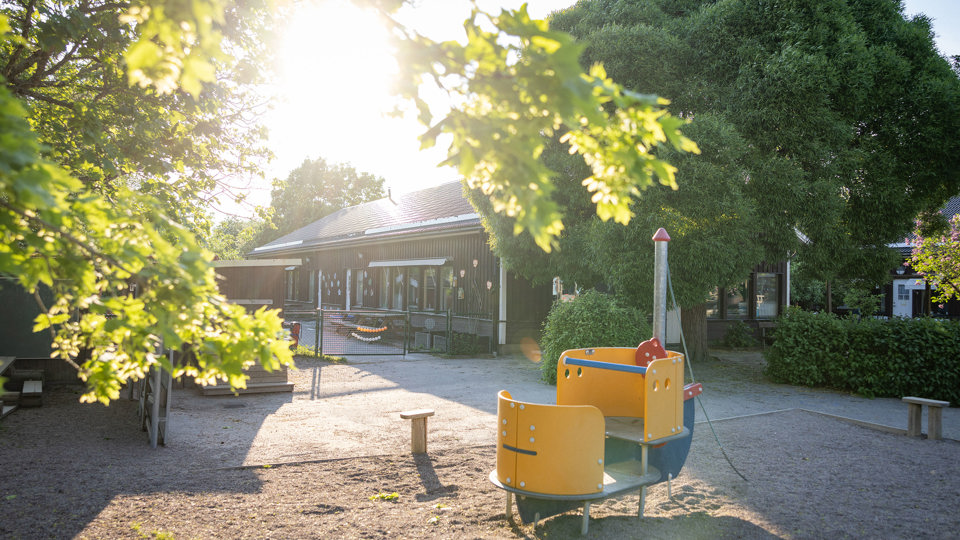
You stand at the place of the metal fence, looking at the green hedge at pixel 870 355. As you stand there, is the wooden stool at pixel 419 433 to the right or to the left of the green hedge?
right

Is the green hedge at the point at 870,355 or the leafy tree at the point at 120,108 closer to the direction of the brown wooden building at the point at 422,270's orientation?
the leafy tree

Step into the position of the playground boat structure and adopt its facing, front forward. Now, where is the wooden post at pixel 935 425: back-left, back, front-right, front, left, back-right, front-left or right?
front

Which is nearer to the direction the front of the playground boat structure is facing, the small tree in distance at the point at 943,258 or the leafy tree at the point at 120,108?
the small tree in distance

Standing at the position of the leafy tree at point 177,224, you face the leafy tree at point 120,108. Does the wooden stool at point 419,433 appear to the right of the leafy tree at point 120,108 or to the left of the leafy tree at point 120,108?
right

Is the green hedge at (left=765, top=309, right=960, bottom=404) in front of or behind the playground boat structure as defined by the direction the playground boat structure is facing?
in front

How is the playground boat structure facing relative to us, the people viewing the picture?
facing away from the viewer and to the right of the viewer

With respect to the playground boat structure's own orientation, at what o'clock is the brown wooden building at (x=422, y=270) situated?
The brown wooden building is roughly at 10 o'clock from the playground boat structure.

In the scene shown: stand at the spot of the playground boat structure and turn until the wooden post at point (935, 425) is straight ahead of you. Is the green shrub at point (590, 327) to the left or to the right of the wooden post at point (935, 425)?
left

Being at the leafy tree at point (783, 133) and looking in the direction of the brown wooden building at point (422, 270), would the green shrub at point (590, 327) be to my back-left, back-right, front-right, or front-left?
front-left

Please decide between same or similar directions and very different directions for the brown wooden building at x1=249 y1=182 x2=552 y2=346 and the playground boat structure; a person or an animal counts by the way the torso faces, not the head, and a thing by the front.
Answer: very different directions

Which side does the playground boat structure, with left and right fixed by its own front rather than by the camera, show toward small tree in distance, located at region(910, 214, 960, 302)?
front

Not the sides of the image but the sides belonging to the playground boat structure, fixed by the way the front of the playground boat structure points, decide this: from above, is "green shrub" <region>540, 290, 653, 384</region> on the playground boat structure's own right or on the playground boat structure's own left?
on the playground boat structure's own left

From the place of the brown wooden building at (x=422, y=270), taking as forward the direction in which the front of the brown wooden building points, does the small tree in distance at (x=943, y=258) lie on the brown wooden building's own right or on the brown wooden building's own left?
on the brown wooden building's own left

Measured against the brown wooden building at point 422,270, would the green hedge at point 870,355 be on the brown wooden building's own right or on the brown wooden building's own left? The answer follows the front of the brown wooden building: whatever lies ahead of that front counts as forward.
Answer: on the brown wooden building's own left

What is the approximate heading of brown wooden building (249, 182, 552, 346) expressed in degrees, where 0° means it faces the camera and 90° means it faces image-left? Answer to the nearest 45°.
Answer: approximately 45°
